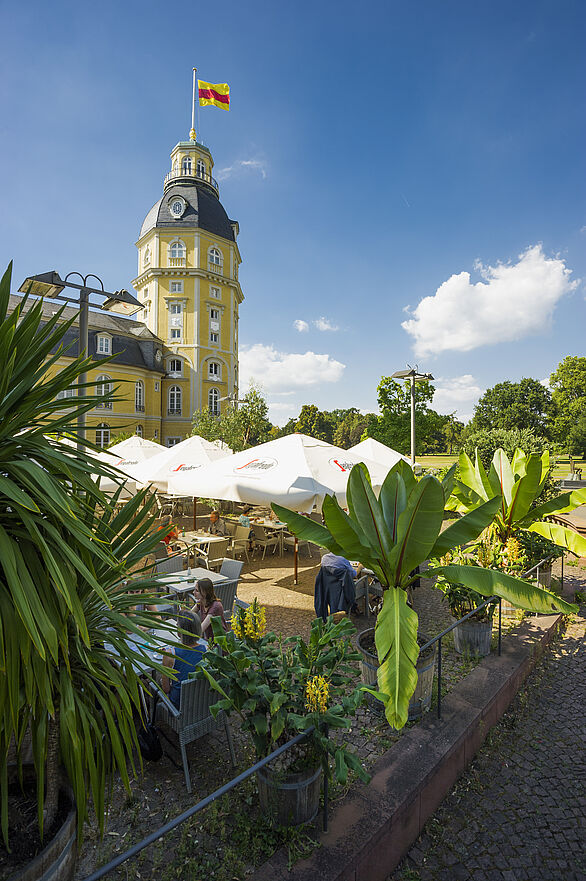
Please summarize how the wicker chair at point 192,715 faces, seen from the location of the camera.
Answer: facing away from the viewer and to the left of the viewer

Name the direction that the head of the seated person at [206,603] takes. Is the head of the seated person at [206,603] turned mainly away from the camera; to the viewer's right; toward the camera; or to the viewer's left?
to the viewer's left

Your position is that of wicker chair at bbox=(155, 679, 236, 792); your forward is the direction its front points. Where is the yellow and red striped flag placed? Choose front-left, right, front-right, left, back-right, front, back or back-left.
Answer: front-right

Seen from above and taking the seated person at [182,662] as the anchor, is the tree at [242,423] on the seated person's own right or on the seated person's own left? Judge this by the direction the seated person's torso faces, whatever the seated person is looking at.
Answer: on the seated person's own right

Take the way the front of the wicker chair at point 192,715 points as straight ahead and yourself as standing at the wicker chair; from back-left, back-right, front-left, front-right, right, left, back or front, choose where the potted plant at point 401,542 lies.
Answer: back-right

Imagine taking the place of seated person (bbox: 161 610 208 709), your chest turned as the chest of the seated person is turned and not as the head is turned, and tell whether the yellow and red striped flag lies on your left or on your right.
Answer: on your right

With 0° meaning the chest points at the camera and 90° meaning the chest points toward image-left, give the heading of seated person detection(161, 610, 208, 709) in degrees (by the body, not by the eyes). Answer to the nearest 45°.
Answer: approximately 135°

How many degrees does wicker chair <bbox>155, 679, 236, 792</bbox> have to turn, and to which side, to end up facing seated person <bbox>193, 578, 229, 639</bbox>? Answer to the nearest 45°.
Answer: approximately 45° to its right

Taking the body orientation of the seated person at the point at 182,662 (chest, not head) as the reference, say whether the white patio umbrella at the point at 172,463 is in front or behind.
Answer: in front
